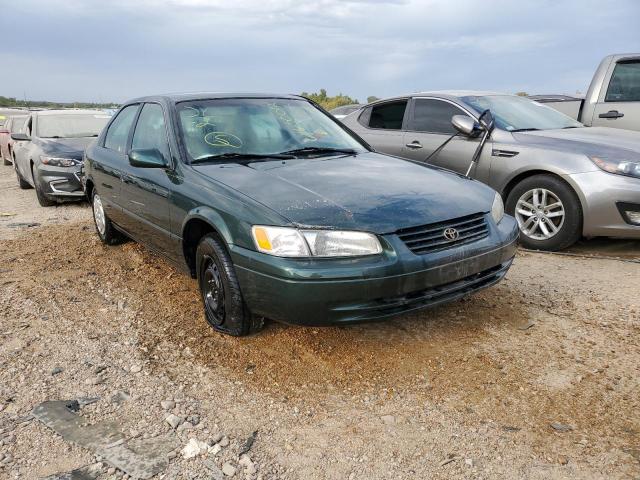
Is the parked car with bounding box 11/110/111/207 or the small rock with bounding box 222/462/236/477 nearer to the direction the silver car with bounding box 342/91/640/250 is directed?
the small rock

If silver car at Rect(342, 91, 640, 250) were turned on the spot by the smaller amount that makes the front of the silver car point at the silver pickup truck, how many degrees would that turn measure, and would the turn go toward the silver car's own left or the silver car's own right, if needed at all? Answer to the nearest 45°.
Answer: approximately 90° to the silver car's own left

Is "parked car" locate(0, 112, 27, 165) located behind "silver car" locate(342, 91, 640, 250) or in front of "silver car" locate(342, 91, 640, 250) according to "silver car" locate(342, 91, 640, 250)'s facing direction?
behind

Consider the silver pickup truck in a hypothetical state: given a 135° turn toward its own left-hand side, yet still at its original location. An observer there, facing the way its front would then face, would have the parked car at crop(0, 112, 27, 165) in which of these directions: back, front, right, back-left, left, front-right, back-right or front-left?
front-left

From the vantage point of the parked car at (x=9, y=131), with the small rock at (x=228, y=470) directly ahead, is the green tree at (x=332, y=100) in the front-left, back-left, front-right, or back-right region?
back-left

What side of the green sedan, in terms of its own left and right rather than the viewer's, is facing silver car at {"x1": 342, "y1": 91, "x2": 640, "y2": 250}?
left

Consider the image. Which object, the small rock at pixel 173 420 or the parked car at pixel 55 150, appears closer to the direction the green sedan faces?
the small rock

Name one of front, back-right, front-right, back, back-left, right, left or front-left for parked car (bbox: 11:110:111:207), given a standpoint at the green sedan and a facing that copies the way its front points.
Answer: back

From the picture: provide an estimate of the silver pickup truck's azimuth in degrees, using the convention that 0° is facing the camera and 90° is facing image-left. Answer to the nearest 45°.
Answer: approximately 270°

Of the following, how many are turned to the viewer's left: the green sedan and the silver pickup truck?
0

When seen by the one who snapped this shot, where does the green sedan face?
facing the viewer and to the right of the viewer

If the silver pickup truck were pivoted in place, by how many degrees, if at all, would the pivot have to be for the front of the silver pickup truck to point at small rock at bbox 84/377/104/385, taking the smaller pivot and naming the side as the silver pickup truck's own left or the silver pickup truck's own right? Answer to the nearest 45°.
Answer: approximately 135° to the silver pickup truck's own right

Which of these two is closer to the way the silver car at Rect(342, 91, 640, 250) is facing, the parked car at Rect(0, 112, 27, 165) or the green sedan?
the green sedan
